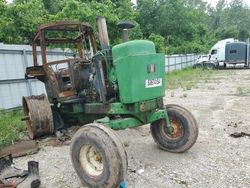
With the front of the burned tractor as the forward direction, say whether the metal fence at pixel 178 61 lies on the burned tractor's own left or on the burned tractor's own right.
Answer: on the burned tractor's own left

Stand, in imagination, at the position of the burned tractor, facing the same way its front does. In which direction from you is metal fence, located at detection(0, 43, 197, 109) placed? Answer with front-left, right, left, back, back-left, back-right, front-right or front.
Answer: back

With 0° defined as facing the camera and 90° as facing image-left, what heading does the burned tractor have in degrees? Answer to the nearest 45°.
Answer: approximately 315°
